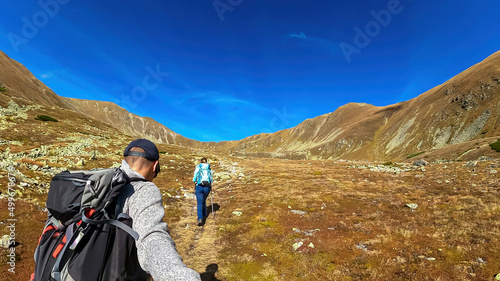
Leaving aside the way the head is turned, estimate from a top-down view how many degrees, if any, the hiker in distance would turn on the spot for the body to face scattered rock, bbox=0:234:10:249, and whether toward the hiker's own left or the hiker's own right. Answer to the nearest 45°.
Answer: approximately 135° to the hiker's own left

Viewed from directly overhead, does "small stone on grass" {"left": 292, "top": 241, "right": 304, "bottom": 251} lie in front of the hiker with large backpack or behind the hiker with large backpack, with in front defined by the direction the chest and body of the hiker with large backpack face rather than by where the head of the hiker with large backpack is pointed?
in front

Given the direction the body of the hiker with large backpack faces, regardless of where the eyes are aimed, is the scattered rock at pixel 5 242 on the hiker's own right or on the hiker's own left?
on the hiker's own left

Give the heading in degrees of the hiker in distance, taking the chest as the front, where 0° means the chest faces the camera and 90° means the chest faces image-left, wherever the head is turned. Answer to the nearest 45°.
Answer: approximately 180°

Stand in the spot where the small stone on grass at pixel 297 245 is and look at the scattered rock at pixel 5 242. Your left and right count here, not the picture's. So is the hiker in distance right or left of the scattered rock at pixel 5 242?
right

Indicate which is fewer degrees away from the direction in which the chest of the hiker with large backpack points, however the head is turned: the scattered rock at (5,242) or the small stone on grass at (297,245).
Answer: the small stone on grass

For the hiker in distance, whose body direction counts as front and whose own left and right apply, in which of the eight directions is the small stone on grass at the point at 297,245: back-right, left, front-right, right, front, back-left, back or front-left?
back-right

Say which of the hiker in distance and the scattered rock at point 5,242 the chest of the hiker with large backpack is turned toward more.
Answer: the hiker in distance

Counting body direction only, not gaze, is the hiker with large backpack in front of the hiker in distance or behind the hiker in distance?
behind

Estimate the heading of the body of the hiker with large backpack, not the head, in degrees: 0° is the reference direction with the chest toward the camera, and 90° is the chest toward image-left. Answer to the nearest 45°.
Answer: approximately 225°

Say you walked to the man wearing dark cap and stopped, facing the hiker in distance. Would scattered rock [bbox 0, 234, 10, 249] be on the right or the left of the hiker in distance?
left

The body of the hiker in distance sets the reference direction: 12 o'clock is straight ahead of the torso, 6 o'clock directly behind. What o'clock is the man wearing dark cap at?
The man wearing dark cap is roughly at 6 o'clock from the hiker in distance.
